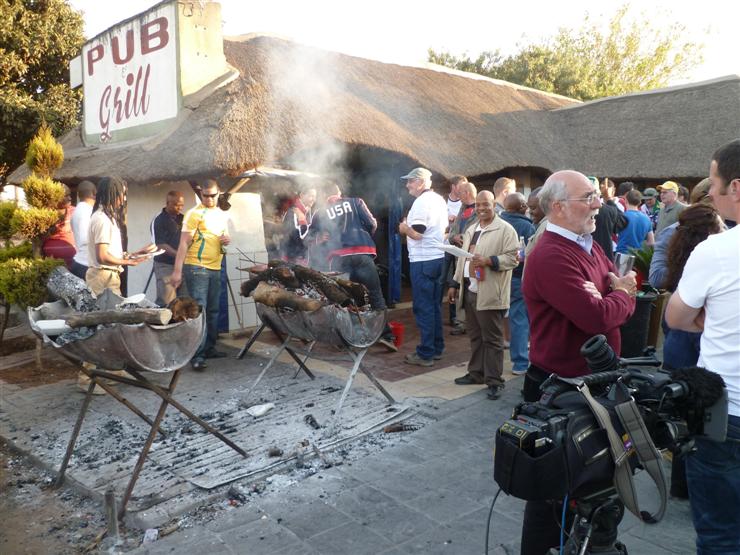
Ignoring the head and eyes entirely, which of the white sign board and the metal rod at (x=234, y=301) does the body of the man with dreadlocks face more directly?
the metal rod

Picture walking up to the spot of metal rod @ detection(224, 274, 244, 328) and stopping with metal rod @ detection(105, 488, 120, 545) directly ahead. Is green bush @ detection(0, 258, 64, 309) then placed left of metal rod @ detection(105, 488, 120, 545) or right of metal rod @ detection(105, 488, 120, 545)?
right

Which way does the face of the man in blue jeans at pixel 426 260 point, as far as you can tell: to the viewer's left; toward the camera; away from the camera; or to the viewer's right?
to the viewer's left

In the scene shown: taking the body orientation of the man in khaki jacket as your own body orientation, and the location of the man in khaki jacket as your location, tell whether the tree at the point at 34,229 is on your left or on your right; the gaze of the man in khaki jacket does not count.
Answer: on your right

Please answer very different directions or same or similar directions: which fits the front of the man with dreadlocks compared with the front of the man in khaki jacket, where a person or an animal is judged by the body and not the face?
very different directions

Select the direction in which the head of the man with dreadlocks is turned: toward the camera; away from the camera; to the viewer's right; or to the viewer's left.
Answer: to the viewer's right

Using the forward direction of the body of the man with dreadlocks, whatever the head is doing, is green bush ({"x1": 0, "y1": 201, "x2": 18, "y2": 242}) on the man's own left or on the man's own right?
on the man's own left

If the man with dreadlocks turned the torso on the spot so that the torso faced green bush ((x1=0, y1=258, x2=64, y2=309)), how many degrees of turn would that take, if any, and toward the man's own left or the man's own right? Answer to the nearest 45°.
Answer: approximately 135° to the man's own left

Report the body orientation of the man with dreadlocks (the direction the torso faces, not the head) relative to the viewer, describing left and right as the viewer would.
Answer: facing to the right of the viewer

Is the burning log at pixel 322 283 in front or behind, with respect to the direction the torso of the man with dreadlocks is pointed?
in front
